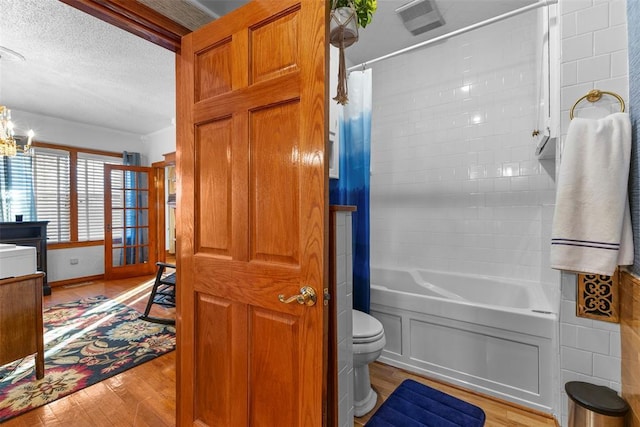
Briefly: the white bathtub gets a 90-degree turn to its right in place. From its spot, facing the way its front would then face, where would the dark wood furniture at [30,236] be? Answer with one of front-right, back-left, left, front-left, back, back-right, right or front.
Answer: front-left

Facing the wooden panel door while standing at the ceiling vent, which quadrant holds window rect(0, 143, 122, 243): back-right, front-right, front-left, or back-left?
front-right

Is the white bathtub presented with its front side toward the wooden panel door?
yes

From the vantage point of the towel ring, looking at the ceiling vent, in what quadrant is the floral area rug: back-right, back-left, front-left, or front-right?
front-left

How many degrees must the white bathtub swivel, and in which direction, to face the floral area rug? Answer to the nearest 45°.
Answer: approximately 45° to its right

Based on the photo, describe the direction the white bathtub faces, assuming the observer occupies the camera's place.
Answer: facing the viewer and to the left of the viewer

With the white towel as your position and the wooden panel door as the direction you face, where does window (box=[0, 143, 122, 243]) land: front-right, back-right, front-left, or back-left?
front-right

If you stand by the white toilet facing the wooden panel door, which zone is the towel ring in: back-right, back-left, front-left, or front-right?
back-left
